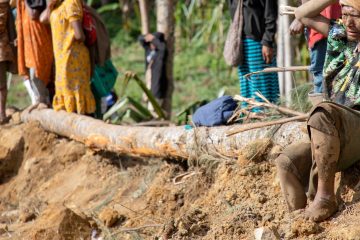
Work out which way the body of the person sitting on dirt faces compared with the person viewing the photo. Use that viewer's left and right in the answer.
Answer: facing the viewer and to the left of the viewer

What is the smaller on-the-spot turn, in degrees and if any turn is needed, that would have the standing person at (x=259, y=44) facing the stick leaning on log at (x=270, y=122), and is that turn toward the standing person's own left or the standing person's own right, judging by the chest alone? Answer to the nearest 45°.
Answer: approximately 45° to the standing person's own left

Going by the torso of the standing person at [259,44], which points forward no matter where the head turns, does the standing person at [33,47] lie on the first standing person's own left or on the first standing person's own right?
on the first standing person's own right

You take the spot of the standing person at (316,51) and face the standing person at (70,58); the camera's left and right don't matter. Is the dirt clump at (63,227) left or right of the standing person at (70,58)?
left

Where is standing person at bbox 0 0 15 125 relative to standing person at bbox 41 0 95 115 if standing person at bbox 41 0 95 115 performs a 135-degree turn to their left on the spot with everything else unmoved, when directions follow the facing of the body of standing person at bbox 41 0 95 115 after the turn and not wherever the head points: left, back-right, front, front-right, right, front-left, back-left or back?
back-left

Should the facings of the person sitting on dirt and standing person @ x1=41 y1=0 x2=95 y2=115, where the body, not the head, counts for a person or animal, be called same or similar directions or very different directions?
same or similar directions

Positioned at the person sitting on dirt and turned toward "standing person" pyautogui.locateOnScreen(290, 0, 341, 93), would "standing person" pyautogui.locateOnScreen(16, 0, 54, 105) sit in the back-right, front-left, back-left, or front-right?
front-left
